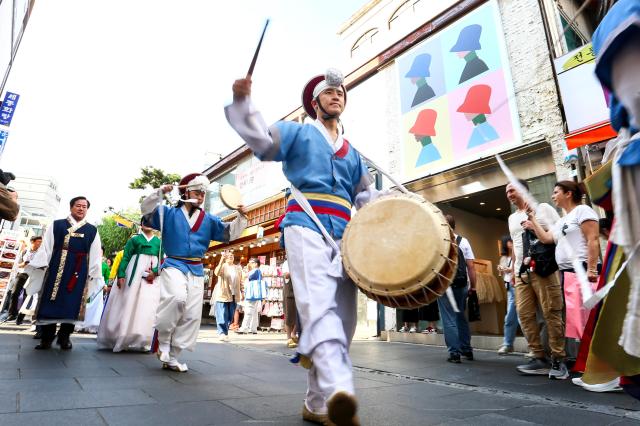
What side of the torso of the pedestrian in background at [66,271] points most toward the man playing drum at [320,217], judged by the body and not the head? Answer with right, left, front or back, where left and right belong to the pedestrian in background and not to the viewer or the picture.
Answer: front

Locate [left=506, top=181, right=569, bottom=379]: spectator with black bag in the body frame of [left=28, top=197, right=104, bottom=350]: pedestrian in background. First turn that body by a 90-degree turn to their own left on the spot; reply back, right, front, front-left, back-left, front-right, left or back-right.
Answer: front-right

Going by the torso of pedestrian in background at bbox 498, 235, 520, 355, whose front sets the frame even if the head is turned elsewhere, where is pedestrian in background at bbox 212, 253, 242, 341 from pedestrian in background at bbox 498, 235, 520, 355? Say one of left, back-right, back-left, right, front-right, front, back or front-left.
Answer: front-right

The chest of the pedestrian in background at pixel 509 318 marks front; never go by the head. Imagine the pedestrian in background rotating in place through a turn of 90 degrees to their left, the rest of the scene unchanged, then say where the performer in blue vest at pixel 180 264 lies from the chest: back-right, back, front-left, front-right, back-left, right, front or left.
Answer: right

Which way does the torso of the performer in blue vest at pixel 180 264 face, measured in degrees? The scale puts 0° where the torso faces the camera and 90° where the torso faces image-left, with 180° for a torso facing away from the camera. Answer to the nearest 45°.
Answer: approximately 315°

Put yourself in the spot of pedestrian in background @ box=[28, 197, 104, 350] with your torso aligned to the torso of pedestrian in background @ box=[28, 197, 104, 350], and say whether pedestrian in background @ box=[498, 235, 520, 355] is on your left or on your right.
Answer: on your left

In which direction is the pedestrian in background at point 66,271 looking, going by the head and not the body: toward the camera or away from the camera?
toward the camera

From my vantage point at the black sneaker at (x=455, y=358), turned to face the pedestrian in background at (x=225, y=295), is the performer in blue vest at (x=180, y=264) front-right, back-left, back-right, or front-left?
front-left

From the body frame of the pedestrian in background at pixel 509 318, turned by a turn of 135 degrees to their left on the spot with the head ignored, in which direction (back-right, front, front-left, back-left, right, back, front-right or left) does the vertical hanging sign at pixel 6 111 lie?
back

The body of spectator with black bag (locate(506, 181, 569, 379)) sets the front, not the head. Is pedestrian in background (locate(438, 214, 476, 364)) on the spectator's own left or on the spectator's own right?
on the spectator's own right

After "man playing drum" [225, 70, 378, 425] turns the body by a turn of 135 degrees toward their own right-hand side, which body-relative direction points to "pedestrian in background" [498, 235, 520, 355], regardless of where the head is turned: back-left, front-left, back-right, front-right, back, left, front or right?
back-right

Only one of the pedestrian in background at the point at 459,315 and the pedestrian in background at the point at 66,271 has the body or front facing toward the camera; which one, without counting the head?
the pedestrian in background at the point at 66,271

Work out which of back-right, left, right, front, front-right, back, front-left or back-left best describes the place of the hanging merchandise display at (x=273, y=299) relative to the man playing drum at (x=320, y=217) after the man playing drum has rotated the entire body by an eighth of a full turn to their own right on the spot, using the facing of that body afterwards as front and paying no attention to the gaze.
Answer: back

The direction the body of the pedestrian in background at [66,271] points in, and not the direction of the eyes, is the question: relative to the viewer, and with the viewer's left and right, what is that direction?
facing the viewer

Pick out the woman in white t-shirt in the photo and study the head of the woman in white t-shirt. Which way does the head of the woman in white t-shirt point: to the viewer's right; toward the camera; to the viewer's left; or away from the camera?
to the viewer's left

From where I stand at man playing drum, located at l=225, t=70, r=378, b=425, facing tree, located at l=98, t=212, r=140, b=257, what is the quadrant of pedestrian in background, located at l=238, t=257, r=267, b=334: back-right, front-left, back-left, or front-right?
front-right

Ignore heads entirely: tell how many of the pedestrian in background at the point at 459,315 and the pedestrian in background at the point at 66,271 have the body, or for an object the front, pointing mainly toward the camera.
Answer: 1

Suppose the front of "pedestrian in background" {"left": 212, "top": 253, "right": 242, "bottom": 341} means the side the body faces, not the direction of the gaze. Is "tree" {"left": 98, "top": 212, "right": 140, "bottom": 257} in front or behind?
behind
